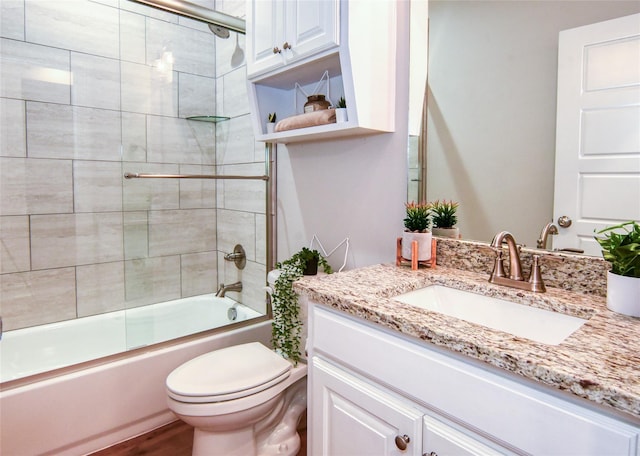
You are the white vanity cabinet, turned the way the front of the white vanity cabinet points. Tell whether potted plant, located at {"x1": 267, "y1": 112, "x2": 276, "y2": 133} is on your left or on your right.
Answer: on your right

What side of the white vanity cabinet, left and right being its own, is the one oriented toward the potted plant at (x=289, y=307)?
right

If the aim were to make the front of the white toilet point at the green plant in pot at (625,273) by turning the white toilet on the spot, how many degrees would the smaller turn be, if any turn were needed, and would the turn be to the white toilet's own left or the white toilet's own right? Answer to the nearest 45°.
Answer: approximately 90° to the white toilet's own left

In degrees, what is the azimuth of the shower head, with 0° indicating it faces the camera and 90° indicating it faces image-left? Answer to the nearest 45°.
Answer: approximately 45°
